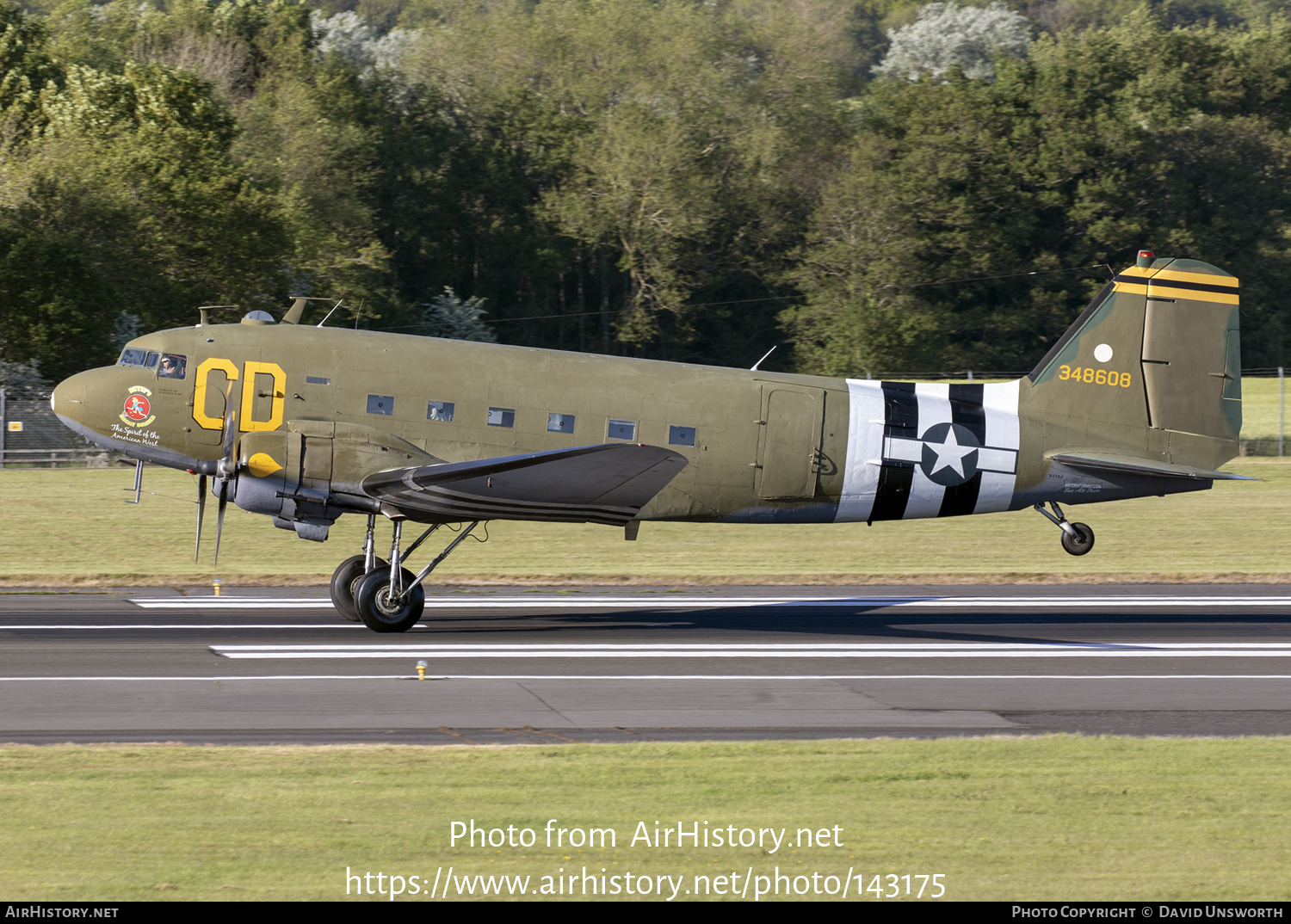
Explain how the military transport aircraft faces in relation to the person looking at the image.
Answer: facing to the left of the viewer
